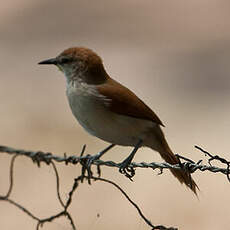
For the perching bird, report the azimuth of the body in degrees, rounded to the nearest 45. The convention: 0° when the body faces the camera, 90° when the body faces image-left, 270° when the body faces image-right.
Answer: approximately 90°
